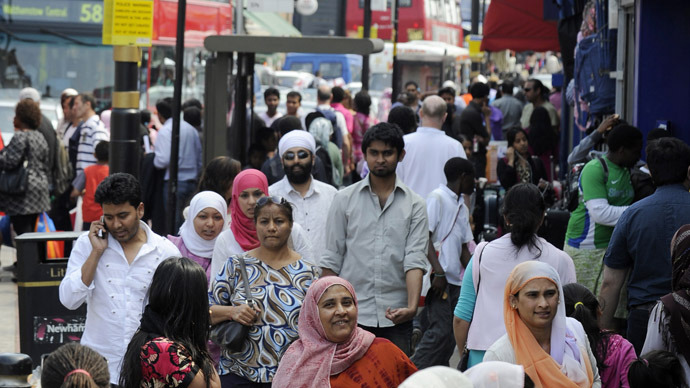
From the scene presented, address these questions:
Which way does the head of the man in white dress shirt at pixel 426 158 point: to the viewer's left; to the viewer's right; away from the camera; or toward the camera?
away from the camera

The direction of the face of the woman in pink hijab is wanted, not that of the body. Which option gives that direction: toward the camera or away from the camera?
toward the camera

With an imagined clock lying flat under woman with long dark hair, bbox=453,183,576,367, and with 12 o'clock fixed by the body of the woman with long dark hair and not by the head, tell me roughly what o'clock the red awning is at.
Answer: The red awning is roughly at 12 o'clock from the woman with long dark hair.

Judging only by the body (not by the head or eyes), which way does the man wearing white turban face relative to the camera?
toward the camera

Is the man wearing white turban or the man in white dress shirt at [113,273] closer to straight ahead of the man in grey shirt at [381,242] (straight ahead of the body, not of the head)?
the man in white dress shirt

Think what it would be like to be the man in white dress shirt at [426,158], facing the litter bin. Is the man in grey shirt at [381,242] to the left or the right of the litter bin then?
left

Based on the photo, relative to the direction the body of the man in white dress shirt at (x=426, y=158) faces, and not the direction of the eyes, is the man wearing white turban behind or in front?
behind

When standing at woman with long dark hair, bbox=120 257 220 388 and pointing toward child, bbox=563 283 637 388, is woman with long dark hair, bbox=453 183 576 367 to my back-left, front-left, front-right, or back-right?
front-left

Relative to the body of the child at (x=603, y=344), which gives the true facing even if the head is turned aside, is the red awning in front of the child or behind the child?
in front

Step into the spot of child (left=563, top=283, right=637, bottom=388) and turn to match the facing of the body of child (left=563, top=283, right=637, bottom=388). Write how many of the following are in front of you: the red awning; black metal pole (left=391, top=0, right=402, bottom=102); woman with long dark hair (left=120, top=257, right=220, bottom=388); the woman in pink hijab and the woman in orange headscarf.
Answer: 2

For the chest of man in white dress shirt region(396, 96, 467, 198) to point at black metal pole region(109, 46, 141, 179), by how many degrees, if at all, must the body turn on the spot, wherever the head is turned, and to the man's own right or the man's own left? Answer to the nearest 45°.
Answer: approximately 90° to the man's own left

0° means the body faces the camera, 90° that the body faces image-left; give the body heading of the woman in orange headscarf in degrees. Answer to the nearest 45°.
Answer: approximately 315°

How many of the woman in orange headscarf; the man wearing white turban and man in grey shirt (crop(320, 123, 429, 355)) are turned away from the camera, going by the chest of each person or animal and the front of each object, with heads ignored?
0
